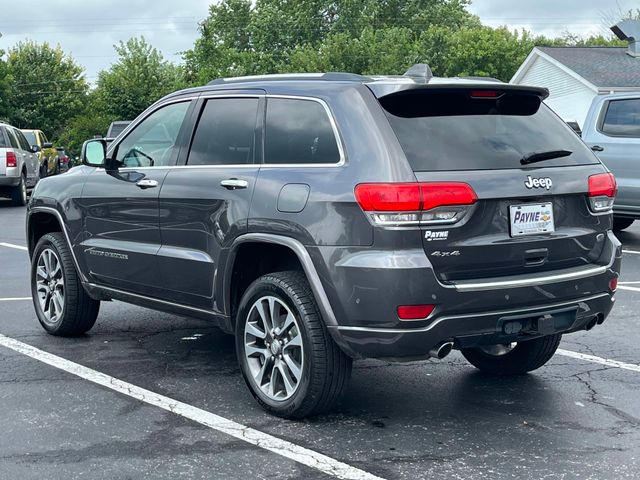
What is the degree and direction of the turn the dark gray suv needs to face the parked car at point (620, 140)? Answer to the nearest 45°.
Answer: approximately 90° to its right

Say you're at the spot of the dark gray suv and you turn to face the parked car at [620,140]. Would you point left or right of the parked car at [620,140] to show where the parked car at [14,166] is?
left

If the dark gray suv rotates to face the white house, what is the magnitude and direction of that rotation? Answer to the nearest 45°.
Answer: approximately 45° to its right

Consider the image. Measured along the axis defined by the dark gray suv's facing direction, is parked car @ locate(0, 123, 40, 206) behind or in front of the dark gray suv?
in front

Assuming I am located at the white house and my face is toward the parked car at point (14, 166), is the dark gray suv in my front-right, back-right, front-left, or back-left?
front-left

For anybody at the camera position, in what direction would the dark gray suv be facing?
facing away from the viewer and to the left of the viewer

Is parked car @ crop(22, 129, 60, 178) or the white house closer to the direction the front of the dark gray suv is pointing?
the parked car

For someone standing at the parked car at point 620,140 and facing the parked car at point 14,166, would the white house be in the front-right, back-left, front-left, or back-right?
front-right

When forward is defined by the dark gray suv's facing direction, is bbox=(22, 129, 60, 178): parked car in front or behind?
in front
